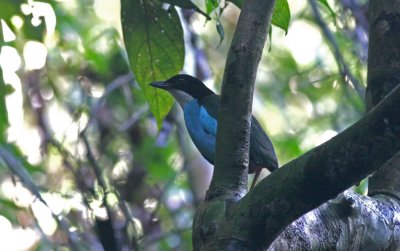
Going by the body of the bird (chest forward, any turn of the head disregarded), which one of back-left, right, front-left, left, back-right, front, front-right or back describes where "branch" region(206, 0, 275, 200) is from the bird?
left

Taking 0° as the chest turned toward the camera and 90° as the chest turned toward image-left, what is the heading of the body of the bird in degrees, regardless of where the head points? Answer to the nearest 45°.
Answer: approximately 90°

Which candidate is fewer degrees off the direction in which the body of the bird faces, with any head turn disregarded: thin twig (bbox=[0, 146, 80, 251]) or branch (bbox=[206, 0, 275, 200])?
the thin twig
